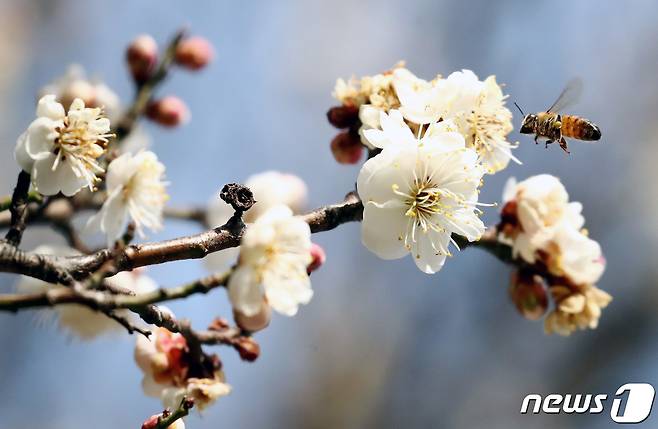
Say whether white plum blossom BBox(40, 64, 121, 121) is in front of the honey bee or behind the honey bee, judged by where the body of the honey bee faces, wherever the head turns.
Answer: in front

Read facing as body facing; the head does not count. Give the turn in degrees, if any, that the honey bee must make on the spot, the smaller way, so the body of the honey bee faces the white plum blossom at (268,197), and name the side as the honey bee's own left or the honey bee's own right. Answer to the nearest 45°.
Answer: approximately 45° to the honey bee's own right

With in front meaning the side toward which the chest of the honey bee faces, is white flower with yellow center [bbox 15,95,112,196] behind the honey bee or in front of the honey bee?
in front

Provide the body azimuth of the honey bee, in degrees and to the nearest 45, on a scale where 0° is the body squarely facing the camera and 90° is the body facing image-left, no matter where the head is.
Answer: approximately 90°

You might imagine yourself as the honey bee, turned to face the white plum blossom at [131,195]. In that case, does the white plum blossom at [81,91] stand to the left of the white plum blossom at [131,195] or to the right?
right
